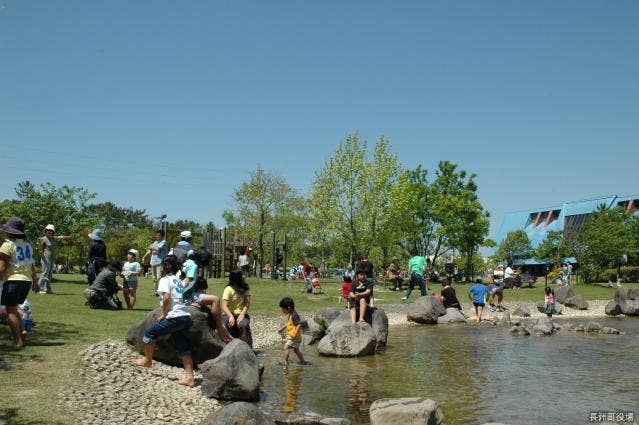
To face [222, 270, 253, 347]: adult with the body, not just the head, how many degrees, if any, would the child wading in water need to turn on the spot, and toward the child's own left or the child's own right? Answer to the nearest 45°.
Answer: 0° — they already face them

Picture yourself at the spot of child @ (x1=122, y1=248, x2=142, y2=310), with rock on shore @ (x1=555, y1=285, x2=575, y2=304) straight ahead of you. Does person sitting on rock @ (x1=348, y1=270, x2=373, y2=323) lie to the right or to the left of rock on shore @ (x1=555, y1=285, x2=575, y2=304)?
right

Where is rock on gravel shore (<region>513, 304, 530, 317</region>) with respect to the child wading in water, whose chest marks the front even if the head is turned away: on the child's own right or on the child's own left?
on the child's own right

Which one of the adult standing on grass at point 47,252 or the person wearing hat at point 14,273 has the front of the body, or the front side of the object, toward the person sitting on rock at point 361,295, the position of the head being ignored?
the adult standing on grass

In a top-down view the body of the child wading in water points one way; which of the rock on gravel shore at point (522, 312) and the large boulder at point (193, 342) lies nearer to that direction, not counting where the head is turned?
the large boulder

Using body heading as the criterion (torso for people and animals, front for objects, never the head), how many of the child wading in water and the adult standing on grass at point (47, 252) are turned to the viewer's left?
1

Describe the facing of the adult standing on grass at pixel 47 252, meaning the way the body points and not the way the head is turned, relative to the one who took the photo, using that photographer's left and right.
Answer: facing the viewer and to the right of the viewer
